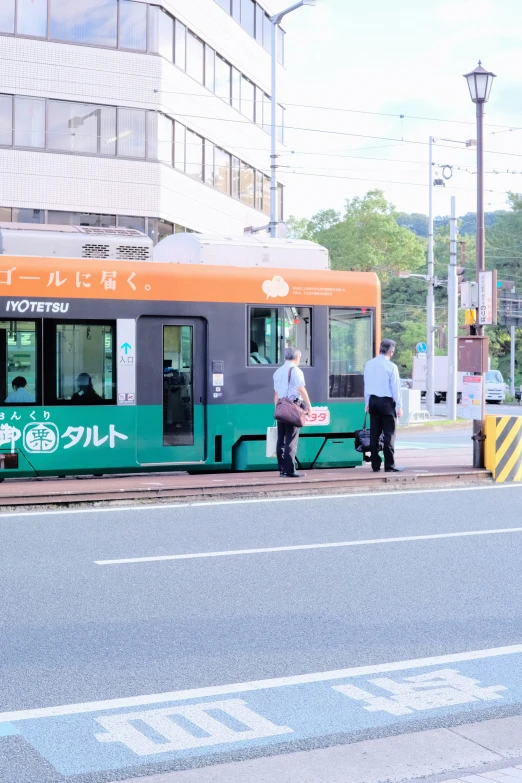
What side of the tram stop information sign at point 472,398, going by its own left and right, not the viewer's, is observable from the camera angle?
front

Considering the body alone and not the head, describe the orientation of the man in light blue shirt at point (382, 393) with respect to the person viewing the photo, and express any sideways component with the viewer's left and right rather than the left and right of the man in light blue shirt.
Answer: facing away from the viewer and to the right of the viewer

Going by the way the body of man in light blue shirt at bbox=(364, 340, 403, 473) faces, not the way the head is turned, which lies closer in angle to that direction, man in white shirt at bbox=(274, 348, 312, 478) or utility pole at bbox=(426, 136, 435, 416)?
the utility pole

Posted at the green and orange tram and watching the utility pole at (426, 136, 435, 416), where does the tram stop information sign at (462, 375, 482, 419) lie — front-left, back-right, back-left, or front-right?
front-right

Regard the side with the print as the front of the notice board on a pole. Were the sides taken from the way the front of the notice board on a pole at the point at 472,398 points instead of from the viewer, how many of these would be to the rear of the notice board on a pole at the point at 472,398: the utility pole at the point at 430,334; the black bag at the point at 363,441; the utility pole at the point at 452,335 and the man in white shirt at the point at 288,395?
2

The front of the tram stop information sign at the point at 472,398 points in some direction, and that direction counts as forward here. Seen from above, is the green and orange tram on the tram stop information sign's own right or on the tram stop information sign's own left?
on the tram stop information sign's own right

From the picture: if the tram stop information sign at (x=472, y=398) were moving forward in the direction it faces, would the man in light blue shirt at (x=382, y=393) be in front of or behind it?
in front

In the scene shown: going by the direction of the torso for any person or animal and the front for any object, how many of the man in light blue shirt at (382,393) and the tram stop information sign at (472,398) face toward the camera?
1

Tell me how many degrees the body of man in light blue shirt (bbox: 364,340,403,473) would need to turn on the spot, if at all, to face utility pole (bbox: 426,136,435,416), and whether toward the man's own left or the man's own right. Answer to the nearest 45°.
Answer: approximately 45° to the man's own left

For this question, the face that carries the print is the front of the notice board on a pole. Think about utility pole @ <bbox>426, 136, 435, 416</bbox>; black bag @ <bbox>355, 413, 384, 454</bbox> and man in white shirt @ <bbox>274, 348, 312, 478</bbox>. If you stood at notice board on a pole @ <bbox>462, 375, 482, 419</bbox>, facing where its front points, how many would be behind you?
1
